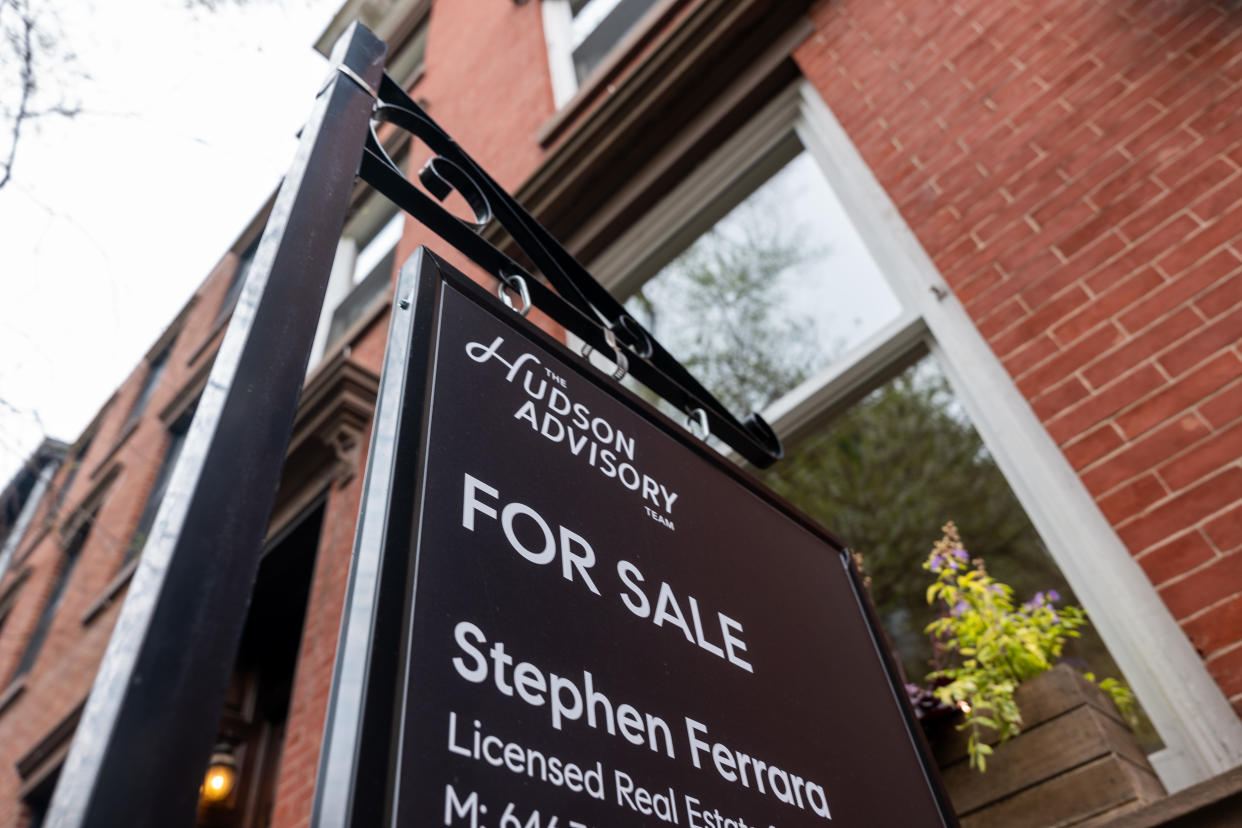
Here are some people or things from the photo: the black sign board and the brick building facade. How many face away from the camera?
0

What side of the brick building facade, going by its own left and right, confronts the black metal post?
front

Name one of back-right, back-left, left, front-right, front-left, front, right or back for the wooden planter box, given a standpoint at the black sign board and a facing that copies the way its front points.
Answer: left

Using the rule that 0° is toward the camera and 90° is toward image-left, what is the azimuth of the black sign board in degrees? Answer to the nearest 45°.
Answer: approximately 315°

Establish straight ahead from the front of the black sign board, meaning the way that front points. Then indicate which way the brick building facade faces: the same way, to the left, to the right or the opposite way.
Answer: to the right

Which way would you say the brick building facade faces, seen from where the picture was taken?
facing the viewer and to the left of the viewer
